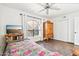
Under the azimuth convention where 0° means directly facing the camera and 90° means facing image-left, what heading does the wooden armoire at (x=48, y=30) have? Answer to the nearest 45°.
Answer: approximately 315°
